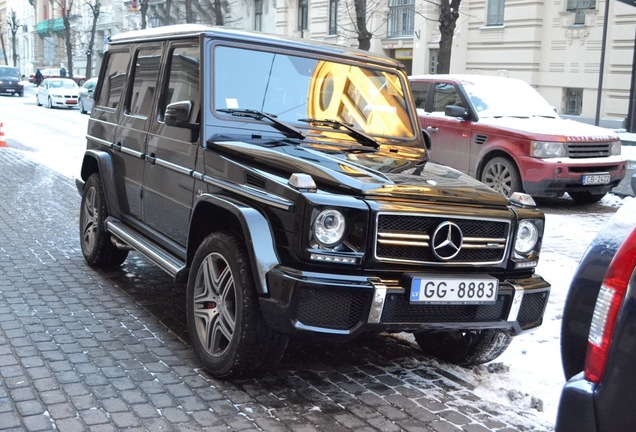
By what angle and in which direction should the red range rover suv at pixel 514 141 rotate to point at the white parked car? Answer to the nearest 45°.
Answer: approximately 180°

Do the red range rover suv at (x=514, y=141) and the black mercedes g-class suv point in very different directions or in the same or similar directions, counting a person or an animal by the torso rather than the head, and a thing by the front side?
same or similar directions

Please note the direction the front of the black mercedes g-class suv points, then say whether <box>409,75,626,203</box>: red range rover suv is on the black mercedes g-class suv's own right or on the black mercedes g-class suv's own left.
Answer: on the black mercedes g-class suv's own left

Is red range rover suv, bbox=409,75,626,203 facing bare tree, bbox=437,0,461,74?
no

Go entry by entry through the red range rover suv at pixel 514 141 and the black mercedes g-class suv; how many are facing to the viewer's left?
0

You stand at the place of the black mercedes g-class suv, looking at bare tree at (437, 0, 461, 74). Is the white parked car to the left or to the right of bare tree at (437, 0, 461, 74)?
left

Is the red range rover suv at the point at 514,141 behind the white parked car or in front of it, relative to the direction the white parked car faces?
in front

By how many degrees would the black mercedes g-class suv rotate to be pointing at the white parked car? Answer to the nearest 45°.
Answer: approximately 135° to its left

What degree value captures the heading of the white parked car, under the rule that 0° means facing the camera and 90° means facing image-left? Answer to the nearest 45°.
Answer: approximately 315°

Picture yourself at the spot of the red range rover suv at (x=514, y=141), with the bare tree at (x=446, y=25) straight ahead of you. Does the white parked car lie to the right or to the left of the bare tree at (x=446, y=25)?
left

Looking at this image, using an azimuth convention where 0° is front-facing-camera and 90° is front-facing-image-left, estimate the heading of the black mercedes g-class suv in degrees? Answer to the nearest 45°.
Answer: approximately 315°

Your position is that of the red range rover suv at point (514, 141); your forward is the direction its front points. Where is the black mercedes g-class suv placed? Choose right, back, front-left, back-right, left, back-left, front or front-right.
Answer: front-right

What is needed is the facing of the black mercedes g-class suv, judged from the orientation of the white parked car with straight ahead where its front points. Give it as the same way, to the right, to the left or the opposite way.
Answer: the same way
